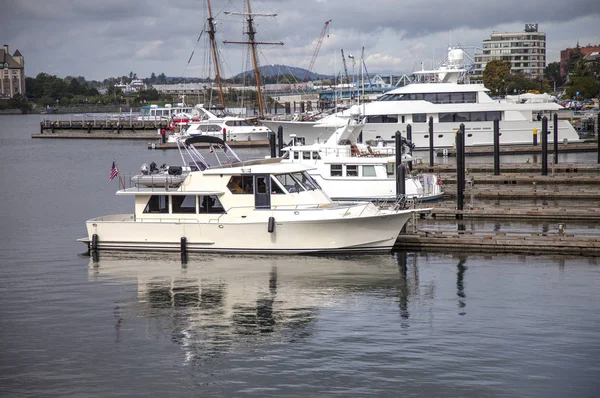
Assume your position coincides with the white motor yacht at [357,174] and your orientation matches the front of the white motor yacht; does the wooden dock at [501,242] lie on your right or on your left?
on your left

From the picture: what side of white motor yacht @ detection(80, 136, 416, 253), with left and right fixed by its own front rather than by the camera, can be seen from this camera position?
right

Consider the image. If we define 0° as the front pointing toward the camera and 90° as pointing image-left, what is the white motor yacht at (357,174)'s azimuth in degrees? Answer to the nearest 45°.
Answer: approximately 90°

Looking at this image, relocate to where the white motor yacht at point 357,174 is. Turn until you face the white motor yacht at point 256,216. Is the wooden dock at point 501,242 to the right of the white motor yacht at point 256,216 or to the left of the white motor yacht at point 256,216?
left

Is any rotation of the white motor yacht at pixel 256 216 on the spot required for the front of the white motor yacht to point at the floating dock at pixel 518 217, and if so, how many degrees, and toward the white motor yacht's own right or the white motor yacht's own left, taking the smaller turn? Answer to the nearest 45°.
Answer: approximately 45° to the white motor yacht's own left

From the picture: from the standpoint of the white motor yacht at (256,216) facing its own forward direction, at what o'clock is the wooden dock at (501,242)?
The wooden dock is roughly at 12 o'clock from the white motor yacht.

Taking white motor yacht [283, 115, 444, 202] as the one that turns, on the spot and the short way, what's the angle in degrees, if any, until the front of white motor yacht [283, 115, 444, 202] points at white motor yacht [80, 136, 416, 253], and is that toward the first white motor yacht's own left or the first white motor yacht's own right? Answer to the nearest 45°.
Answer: approximately 90° to the first white motor yacht's own left
